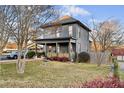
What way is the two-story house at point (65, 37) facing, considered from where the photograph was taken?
facing the viewer and to the left of the viewer

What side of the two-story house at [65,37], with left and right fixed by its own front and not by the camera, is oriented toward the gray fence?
left

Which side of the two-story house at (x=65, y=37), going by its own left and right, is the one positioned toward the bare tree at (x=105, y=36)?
left
